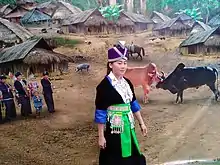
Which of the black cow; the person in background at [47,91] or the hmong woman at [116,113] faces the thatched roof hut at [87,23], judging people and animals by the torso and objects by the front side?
the black cow

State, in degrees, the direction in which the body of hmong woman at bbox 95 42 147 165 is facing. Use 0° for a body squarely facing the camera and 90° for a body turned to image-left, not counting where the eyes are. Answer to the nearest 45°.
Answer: approximately 315°

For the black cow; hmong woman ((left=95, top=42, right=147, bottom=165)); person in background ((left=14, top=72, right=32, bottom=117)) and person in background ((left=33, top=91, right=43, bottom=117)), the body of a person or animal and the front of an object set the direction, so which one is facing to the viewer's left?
the black cow

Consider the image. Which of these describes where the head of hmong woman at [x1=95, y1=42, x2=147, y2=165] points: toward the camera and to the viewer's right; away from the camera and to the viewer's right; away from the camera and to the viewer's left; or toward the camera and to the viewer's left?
toward the camera and to the viewer's right

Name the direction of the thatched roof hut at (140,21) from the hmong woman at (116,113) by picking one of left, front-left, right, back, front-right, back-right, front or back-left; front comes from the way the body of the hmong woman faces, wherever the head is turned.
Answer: back-left

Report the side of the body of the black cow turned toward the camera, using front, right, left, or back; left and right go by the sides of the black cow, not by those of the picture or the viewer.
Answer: left
